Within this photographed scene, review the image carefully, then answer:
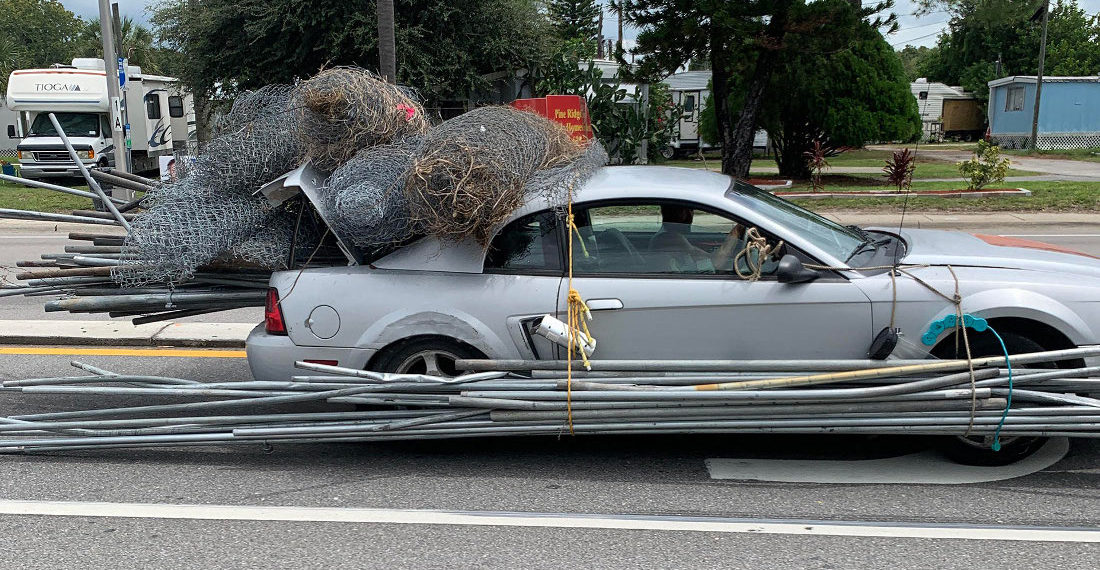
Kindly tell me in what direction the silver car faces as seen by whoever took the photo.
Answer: facing to the right of the viewer

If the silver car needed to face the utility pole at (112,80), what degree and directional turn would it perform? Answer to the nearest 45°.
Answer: approximately 135° to its left

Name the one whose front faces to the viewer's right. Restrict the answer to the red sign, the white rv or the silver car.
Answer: the silver car

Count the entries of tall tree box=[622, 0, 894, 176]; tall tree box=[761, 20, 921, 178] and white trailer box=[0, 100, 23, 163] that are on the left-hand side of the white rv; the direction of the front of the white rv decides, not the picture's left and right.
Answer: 2

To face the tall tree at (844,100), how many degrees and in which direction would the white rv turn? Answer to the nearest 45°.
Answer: approximately 90° to its left

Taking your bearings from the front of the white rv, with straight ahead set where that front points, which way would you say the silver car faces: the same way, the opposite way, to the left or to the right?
to the left

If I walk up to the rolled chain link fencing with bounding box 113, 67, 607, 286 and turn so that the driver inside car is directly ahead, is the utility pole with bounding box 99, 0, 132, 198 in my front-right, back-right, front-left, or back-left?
back-left

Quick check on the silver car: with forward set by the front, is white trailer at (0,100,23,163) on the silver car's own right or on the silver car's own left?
on the silver car's own left

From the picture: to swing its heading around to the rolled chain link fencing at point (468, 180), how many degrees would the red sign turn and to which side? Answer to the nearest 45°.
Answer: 0° — it already faces it

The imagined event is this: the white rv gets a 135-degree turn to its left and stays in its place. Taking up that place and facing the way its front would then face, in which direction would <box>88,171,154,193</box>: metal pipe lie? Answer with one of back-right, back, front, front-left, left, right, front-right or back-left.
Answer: right

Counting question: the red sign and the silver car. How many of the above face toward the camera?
1
